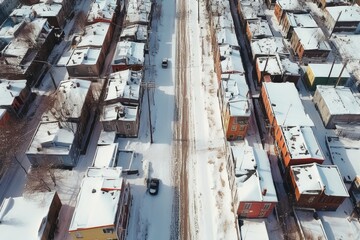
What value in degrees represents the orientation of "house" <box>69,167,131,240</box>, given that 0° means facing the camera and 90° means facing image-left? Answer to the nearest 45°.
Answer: approximately 270°

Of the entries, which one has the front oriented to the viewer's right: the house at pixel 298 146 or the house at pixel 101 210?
the house at pixel 101 210

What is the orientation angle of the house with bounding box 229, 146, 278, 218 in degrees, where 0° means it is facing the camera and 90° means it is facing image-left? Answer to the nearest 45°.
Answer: approximately 90°

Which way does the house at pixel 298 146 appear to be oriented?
to the viewer's left

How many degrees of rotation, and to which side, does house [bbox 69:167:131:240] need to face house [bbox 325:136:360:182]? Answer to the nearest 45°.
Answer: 0° — it already faces it

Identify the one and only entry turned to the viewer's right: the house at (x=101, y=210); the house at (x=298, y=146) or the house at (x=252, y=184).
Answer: the house at (x=101, y=210)

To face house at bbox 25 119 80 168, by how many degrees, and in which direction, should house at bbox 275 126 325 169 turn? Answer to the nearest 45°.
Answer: approximately 45° to its left

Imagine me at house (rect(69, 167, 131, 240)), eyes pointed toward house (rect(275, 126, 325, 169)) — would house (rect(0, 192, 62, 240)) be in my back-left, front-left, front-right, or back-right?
back-left

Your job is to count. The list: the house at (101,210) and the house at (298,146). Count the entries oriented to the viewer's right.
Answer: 1
